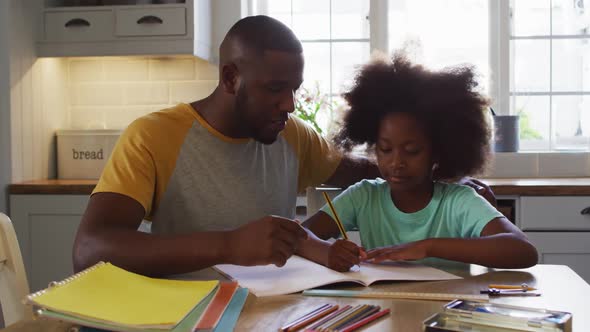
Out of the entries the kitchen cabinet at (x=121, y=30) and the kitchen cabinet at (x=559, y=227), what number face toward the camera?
2

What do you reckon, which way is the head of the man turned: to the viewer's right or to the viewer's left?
to the viewer's right

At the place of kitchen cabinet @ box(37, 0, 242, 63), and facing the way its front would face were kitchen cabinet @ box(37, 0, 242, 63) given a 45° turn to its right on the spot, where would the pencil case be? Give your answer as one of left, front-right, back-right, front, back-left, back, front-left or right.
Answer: front-left

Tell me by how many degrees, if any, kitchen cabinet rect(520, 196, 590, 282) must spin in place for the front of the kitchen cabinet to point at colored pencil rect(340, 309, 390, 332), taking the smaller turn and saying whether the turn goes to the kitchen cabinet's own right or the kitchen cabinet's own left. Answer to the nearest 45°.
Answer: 0° — it already faces it

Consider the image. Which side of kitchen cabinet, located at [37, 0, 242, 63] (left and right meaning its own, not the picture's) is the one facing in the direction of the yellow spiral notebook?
front

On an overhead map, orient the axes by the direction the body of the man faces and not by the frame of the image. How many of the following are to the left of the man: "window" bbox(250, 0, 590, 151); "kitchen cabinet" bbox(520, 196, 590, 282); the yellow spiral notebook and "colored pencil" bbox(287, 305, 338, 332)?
2

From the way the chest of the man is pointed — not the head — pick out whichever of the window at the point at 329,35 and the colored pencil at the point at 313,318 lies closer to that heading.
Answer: the colored pencil

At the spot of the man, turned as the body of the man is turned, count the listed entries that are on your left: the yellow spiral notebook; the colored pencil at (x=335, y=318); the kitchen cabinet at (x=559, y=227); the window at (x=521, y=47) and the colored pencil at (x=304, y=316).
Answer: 2

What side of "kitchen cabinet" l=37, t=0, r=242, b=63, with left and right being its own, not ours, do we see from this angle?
front

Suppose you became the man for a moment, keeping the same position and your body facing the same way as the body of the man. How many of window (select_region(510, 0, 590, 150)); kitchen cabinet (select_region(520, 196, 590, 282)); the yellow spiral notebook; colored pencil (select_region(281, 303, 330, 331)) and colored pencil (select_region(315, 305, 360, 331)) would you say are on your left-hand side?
2

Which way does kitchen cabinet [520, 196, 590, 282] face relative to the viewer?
toward the camera

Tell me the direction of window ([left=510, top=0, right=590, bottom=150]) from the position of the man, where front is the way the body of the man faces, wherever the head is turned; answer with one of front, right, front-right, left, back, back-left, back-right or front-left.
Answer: left

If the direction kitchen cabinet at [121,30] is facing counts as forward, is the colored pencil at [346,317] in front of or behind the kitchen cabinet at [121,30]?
in front

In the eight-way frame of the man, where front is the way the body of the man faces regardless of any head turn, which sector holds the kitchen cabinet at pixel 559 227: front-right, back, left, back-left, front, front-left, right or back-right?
left

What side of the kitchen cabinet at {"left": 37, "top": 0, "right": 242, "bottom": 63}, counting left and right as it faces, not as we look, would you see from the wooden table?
front

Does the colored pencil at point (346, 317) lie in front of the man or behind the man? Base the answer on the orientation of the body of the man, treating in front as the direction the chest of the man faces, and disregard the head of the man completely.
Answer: in front

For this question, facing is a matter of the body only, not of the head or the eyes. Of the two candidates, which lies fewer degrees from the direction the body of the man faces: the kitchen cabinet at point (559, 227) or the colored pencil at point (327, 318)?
the colored pencil

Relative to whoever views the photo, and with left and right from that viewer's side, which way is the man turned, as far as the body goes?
facing the viewer and to the right of the viewer
